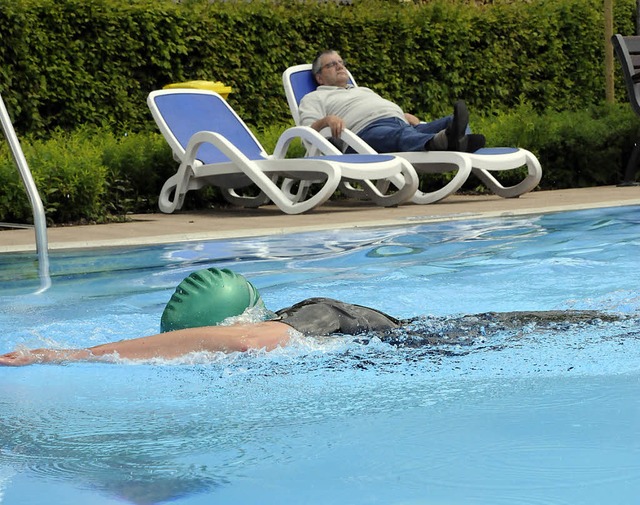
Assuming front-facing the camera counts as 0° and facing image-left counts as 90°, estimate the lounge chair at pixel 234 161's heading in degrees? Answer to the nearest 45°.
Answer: approximately 315°

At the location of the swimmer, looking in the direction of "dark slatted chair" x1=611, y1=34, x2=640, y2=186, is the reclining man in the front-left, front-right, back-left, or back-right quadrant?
front-left

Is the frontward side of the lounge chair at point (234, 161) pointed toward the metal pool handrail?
no

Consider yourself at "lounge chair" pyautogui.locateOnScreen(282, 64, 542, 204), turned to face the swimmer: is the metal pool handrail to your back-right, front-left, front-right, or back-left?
front-right

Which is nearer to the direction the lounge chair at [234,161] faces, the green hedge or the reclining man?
the reclining man

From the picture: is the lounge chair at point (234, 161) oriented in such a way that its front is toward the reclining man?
no

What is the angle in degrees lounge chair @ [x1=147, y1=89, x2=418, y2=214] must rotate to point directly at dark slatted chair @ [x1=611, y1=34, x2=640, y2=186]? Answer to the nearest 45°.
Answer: approximately 45° to its left

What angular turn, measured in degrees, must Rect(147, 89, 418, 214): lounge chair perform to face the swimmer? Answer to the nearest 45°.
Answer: approximately 45° to its right
